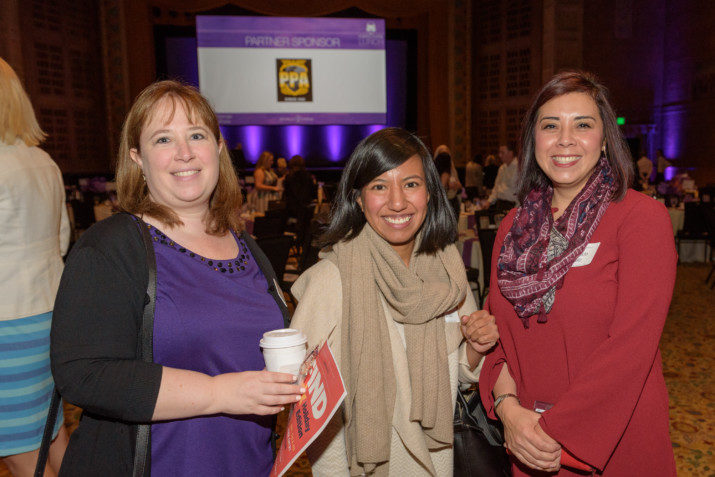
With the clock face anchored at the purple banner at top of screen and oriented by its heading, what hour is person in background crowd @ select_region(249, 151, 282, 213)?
The person in background crowd is roughly at 12 o'clock from the purple banner at top of screen.

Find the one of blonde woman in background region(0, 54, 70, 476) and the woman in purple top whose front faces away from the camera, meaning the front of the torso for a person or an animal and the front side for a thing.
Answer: the blonde woman in background

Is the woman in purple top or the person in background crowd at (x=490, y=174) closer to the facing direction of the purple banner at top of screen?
the woman in purple top

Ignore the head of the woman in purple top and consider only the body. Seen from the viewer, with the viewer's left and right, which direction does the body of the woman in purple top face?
facing the viewer and to the right of the viewer

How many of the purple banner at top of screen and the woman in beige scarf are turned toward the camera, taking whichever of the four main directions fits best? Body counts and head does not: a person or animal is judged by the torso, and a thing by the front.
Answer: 2

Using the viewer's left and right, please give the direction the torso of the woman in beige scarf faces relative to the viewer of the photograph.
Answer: facing the viewer

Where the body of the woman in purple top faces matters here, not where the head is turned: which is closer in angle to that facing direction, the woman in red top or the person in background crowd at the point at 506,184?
the woman in red top

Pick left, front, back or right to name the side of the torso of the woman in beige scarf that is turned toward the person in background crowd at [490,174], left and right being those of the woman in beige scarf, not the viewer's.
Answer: back

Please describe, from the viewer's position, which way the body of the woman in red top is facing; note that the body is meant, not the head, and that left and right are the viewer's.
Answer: facing the viewer and to the left of the viewer

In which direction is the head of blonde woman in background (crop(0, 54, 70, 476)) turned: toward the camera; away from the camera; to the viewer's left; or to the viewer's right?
away from the camera

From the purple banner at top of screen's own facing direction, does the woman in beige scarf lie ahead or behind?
ahead

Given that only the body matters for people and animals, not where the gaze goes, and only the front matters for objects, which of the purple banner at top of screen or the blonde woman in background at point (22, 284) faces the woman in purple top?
the purple banner at top of screen

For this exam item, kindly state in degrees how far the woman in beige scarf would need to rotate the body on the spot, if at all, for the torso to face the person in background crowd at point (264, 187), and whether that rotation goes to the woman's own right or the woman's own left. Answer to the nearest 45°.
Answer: approximately 180°
